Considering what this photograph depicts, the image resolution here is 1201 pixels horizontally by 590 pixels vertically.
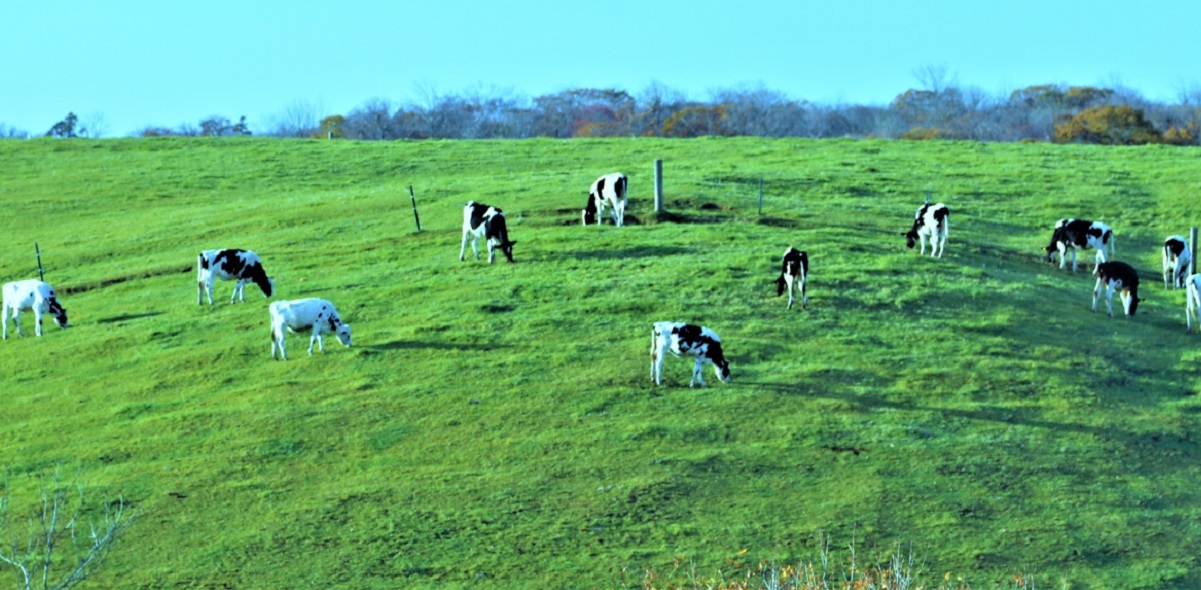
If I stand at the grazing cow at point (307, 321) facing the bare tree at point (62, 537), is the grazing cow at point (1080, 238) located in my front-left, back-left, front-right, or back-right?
back-left

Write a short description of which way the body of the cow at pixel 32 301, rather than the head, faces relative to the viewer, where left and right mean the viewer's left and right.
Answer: facing to the right of the viewer

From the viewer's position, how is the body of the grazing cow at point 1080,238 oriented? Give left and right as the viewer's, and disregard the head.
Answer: facing to the left of the viewer

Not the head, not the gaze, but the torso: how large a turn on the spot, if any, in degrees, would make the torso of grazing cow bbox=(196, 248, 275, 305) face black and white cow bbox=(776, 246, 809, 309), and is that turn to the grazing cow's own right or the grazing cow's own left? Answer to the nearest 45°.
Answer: approximately 45° to the grazing cow's own right

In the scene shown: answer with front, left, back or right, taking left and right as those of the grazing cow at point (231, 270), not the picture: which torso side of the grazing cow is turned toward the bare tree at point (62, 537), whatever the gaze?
right

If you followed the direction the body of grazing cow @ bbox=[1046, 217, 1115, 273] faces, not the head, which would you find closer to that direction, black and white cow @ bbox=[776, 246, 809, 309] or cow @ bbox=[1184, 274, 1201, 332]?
the black and white cow

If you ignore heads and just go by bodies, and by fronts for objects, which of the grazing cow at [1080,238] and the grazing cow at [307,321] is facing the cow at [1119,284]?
the grazing cow at [307,321]

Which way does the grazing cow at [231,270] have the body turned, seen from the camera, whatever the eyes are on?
to the viewer's right

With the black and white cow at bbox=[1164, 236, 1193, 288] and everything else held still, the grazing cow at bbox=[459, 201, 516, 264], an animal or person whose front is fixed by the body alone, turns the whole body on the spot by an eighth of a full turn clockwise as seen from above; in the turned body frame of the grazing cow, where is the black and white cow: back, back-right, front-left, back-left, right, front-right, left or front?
left

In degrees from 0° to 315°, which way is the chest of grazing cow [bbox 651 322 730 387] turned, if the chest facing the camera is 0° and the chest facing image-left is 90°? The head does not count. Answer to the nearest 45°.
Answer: approximately 270°

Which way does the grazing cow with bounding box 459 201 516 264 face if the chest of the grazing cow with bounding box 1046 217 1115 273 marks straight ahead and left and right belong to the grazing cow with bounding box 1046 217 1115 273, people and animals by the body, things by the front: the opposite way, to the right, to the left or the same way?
the opposite way

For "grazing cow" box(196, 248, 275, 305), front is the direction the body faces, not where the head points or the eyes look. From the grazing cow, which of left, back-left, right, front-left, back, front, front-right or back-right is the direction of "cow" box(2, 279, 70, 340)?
back

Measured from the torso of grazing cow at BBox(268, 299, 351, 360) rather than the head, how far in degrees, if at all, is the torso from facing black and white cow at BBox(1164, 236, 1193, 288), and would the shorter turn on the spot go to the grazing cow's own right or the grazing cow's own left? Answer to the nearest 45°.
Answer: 0° — it already faces it

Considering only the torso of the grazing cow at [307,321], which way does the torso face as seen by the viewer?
to the viewer's right
